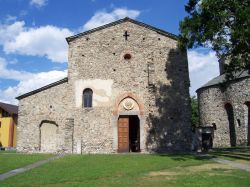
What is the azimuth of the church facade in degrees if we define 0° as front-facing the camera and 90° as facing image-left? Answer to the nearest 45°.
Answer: approximately 0°

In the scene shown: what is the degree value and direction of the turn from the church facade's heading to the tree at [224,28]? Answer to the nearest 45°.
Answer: approximately 45° to its left

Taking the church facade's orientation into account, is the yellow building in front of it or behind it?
behind
